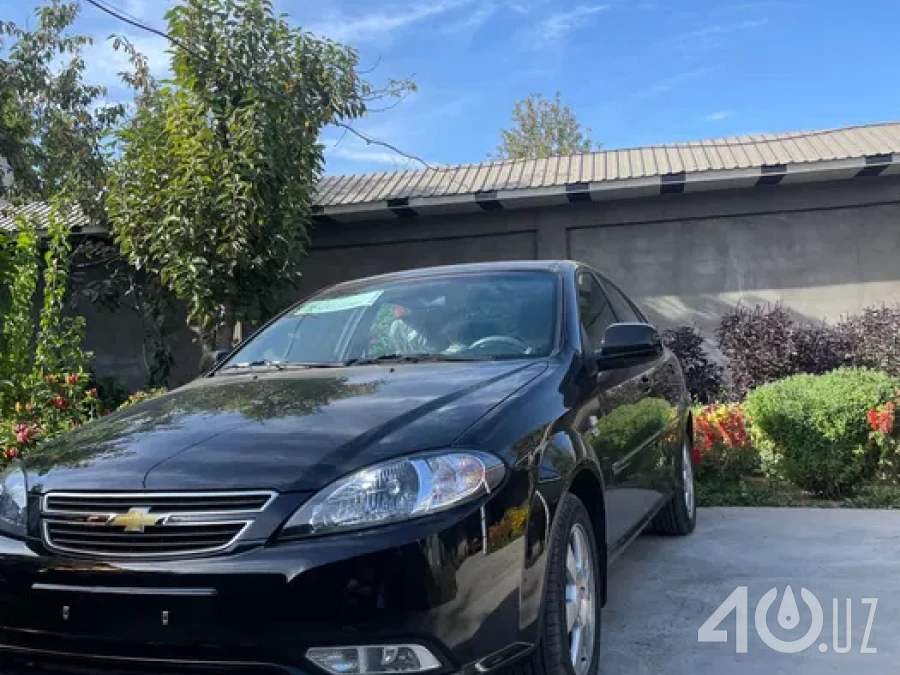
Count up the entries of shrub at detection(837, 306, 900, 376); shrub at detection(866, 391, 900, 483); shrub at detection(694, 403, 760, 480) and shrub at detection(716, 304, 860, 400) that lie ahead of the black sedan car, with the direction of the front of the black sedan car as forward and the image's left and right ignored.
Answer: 0

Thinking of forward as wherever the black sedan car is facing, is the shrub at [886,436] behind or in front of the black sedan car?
behind

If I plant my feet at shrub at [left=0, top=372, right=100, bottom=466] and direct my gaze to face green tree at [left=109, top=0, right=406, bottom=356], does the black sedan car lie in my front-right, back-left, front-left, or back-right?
back-right

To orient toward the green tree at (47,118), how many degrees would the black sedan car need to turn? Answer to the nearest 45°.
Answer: approximately 135° to its right

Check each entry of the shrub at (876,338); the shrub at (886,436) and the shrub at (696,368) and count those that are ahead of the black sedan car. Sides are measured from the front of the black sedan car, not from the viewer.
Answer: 0

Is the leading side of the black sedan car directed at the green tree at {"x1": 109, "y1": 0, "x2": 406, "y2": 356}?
no

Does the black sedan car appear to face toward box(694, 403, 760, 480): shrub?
no

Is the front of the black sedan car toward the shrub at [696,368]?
no

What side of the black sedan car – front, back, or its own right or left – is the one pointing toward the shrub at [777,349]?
back

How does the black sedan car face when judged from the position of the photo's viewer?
facing the viewer and to the left of the viewer

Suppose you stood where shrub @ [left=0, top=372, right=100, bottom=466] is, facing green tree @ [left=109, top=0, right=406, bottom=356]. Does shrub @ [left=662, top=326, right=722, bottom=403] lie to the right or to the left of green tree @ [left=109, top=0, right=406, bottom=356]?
right

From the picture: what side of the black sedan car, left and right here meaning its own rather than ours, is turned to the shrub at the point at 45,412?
right

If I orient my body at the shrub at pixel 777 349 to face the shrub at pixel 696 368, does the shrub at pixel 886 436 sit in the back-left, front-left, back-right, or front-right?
back-left

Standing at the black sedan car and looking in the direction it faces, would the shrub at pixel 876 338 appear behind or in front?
behind
